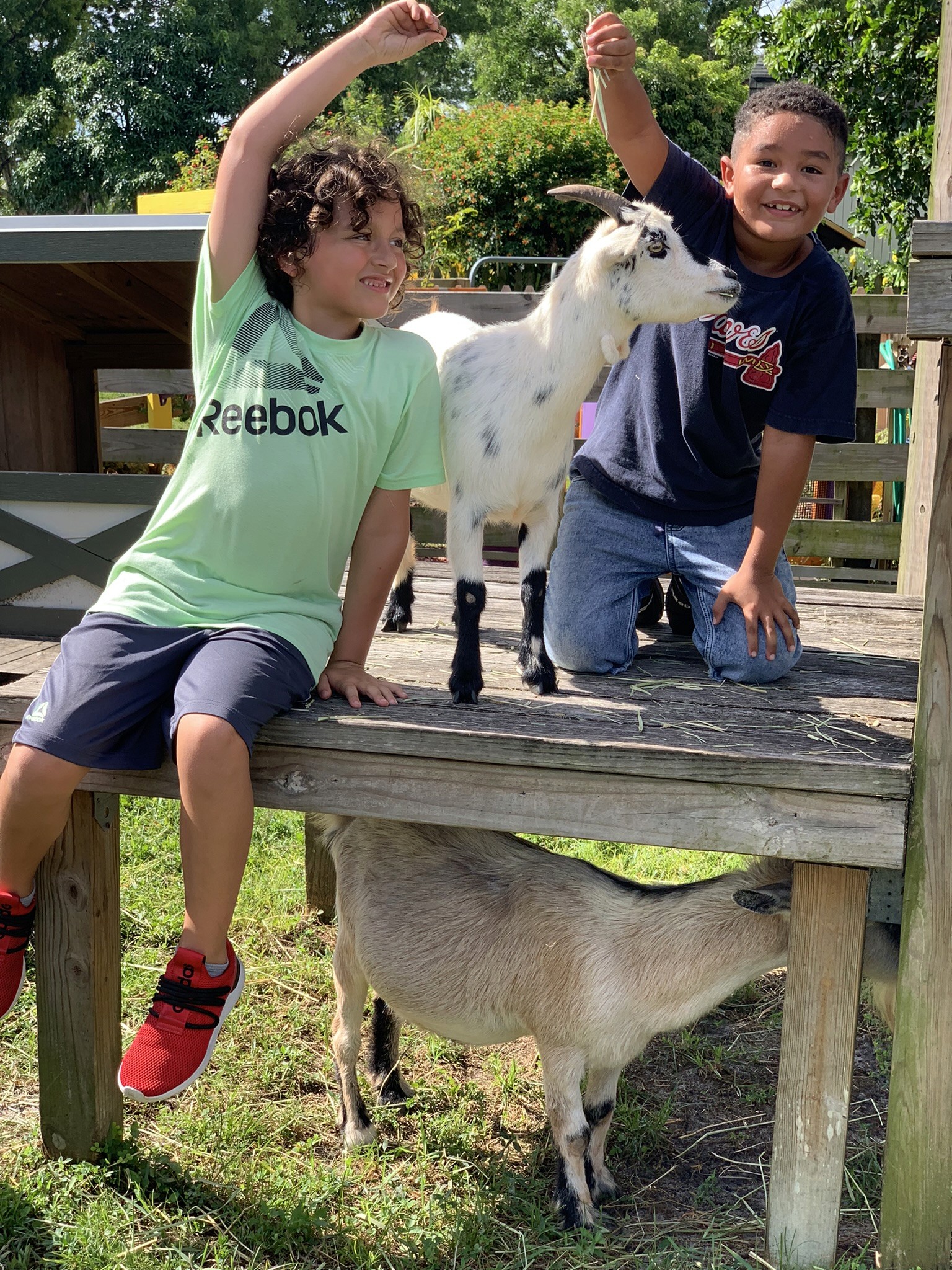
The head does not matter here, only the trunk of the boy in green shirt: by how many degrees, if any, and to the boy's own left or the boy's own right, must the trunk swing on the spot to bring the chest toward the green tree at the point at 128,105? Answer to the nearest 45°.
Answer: approximately 180°

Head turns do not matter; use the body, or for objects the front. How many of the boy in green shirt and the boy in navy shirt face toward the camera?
2

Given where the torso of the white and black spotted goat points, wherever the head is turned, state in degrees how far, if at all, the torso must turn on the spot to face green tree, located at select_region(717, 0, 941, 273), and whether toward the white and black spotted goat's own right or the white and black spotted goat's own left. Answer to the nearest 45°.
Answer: approximately 135° to the white and black spotted goat's own left

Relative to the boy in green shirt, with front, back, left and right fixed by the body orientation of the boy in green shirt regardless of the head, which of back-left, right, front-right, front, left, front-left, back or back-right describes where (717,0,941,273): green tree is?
back-left

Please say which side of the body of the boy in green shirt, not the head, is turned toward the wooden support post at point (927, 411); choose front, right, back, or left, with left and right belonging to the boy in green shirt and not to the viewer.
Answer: left

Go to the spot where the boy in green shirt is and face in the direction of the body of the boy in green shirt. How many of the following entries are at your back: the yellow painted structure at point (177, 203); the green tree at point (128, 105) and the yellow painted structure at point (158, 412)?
3

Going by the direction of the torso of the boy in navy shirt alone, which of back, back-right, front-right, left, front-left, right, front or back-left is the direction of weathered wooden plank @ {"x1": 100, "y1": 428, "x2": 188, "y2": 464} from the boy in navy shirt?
back-right

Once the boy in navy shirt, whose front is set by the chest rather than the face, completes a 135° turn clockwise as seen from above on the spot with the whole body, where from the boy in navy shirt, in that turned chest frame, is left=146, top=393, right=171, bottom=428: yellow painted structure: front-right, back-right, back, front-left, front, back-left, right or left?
front

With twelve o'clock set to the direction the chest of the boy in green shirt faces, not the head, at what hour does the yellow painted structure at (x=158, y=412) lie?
The yellow painted structure is roughly at 6 o'clock from the boy in green shirt.

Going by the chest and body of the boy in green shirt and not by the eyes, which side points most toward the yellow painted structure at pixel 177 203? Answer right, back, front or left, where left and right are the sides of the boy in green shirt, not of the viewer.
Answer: back
